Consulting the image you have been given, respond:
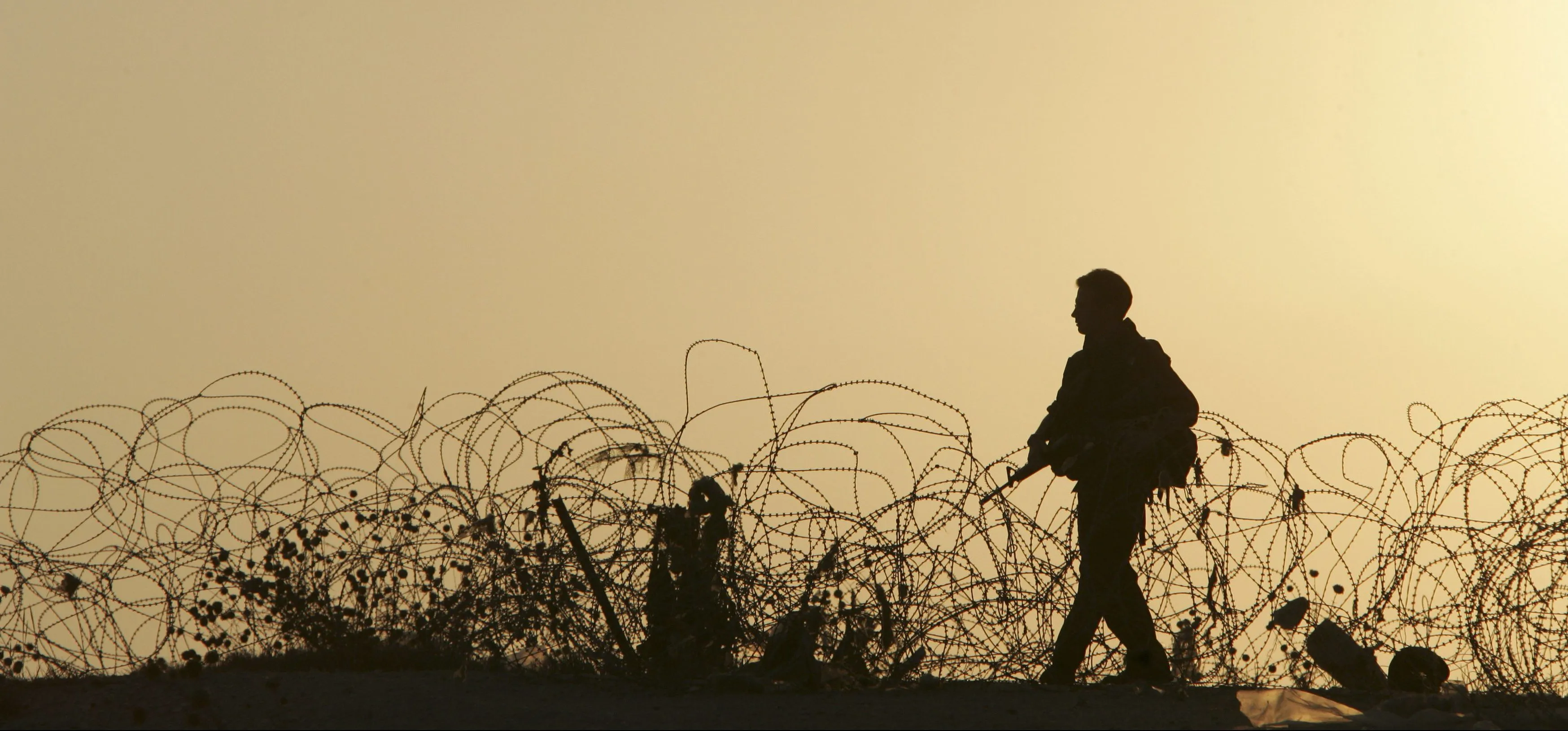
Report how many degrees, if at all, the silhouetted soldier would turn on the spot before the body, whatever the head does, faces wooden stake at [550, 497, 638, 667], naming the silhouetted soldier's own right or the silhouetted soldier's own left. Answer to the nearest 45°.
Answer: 0° — they already face it

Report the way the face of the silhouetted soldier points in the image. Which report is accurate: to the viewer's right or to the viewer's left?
to the viewer's left

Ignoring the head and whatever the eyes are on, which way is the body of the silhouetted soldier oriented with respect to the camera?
to the viewer's left
